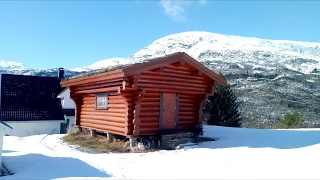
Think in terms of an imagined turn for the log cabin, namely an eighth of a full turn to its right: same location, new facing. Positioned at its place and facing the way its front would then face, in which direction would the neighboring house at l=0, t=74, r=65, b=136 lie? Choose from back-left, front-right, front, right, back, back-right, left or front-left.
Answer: back-right

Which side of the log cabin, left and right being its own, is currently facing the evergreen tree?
left

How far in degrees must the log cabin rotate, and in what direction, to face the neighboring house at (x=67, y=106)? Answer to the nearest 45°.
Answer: approximately 180°
